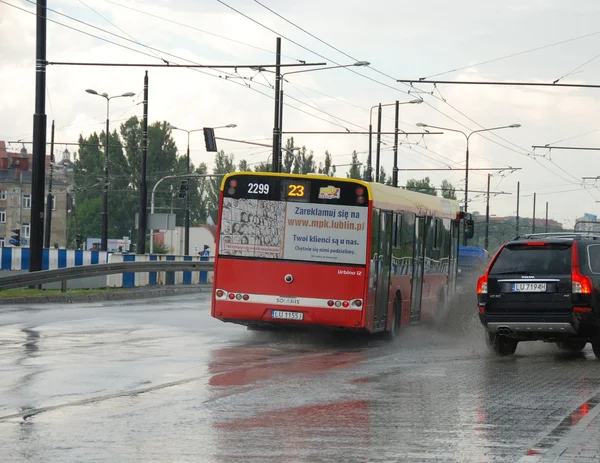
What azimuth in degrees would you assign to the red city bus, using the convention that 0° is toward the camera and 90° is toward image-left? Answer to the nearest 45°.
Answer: approximately 180°

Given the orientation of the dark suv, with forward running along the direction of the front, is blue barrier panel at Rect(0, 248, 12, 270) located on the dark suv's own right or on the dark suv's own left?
on the dark suv's own left

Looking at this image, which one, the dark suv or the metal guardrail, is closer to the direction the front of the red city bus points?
the metal guardrail

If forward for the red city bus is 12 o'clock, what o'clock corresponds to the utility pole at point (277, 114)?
The utility pole is roughly at 12 o'clock from the red city bus.

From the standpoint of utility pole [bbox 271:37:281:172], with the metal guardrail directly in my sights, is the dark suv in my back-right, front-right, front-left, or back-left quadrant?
front-left

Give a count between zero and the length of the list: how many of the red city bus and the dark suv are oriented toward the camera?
0

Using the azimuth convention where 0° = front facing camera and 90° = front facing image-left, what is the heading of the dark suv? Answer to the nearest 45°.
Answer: approximately 225°

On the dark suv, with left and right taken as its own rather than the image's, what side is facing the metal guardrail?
left
